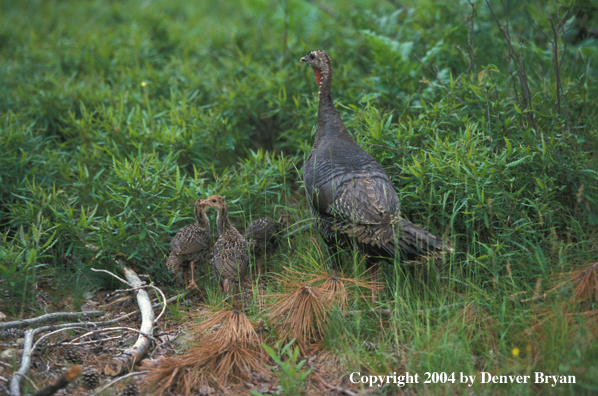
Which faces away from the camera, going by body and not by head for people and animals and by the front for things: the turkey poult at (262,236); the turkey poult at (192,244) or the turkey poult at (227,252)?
the turkey poult at (227,252)

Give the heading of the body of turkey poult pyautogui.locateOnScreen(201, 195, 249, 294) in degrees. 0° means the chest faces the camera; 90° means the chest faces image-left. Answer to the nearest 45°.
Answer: approximately 180°

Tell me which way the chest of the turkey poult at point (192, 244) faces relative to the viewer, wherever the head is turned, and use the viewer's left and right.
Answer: facing to the right of the viewer
